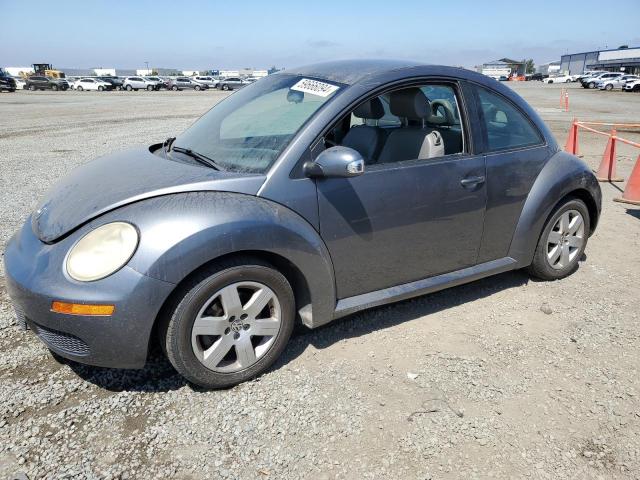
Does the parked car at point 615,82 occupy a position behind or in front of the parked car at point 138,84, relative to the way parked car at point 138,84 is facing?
in front

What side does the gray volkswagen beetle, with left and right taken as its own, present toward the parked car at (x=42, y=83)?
right

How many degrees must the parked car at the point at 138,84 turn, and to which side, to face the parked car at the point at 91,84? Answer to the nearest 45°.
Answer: approximately 135° to its right

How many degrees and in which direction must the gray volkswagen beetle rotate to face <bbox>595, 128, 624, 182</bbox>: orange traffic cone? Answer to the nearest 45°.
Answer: approximately 180°

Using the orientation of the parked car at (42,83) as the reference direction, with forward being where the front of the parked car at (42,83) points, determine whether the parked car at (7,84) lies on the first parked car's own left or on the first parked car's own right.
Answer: on the first parked car's own right

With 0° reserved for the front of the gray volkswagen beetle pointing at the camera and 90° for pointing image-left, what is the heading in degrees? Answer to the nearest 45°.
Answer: approximately 45°
